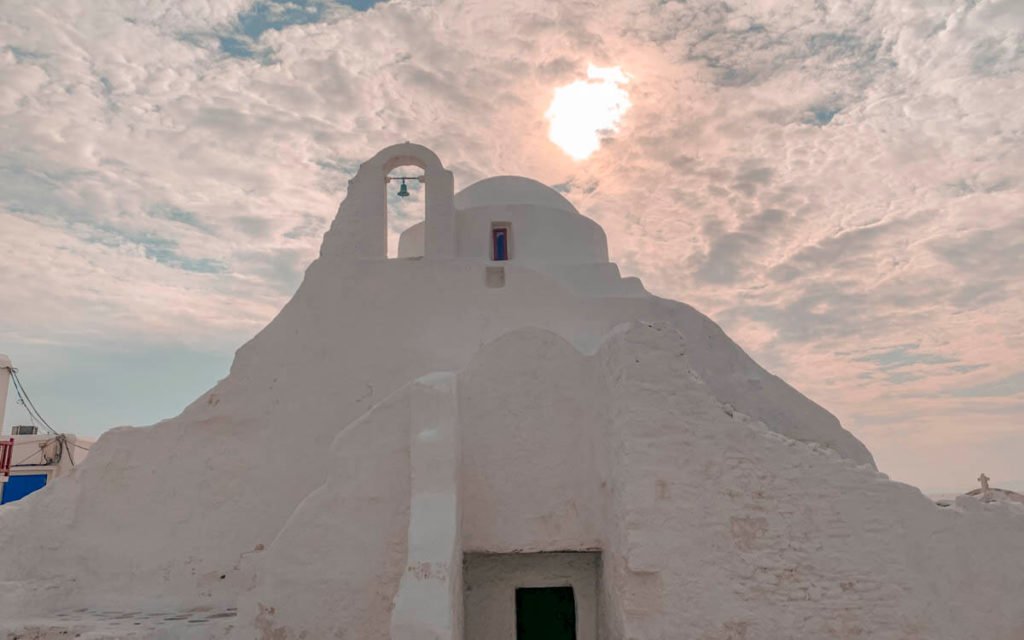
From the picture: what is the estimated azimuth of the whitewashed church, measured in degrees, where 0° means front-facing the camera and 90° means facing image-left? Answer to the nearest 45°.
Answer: approximately 0°

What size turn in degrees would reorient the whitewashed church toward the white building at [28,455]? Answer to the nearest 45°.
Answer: approximately 135° to its right
